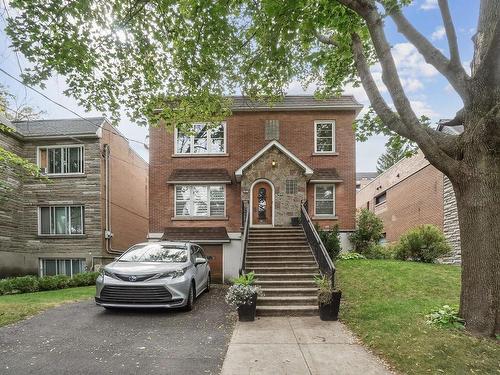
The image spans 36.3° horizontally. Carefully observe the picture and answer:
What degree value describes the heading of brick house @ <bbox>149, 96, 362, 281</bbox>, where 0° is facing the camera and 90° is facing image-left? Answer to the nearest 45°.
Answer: approximately 0°

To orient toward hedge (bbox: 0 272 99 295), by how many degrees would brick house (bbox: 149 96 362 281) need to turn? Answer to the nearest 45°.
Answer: approximately 45° to its right

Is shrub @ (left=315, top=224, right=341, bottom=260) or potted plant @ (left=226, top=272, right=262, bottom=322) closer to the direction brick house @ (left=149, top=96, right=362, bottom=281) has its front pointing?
the potted plant

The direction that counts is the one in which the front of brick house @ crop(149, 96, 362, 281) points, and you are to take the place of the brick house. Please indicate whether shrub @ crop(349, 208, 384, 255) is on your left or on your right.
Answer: on your left

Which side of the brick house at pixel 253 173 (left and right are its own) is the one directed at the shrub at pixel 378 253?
left

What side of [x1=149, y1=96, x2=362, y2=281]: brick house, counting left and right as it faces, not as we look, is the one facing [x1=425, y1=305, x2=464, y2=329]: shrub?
front

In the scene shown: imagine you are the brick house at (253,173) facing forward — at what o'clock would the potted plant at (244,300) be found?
The potted plant is roughly at 12 o'clock from the brick house.

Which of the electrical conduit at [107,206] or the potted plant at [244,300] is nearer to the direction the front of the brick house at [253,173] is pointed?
the potted plant
